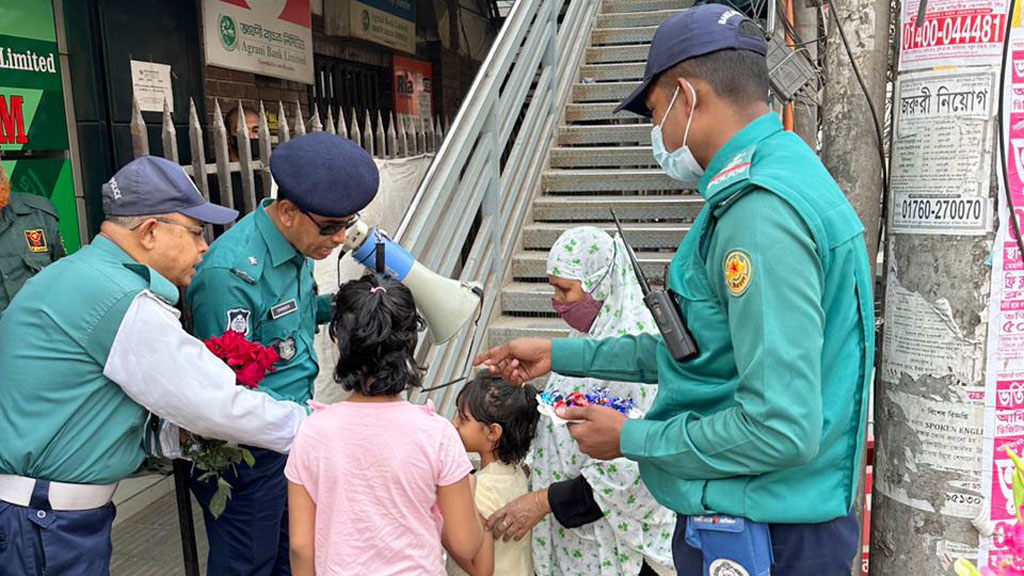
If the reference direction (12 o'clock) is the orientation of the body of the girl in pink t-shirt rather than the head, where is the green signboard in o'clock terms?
The green signboard is roughly at 11 o'clock from the girl in pink t-shirt.

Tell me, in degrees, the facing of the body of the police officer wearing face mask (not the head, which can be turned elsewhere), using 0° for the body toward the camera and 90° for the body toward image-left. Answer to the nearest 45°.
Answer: approximately 90°

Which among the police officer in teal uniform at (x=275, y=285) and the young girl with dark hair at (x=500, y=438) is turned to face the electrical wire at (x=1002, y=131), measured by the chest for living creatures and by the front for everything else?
the police officer in teal uniform

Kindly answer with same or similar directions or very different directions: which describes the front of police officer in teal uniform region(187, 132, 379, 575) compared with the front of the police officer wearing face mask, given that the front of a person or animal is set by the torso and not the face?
very different directions

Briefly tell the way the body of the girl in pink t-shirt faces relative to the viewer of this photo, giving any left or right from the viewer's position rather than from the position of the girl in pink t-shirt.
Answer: facing away from the viewer

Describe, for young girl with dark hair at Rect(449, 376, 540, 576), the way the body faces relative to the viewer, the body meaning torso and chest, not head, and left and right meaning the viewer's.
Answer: facing to the left of the viewer

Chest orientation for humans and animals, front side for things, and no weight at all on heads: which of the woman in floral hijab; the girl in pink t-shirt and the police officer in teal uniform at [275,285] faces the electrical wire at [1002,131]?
the police officer in teal uniform

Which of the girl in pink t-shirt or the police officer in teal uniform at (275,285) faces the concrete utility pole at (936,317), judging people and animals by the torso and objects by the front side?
the police officer in teal uniform
